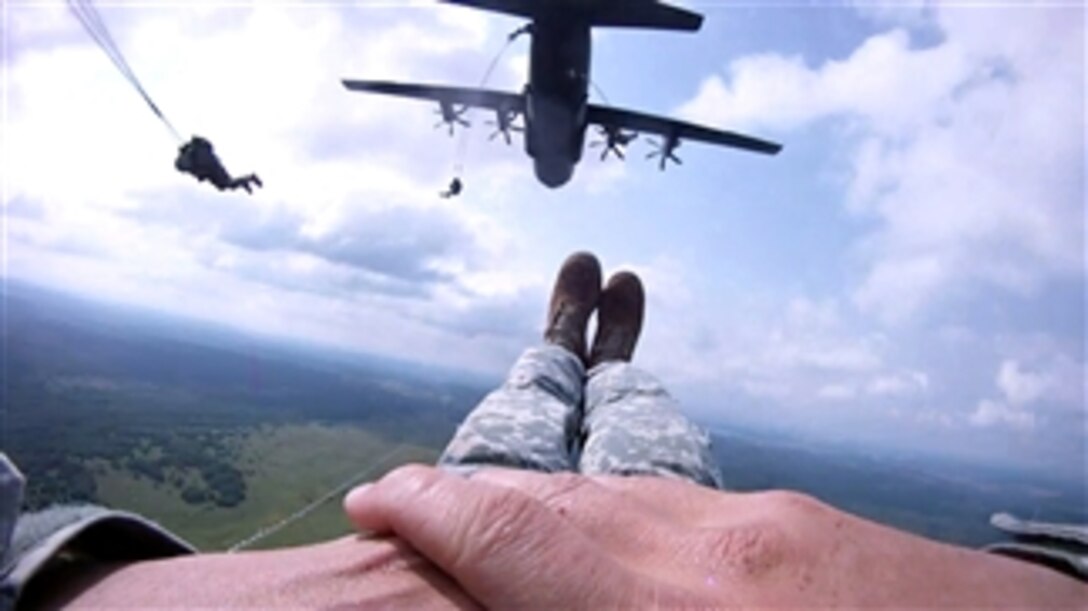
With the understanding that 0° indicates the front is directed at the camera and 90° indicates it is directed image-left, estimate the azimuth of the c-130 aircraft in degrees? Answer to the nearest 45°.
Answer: approximately 180°
